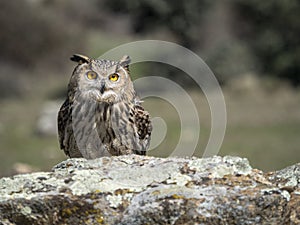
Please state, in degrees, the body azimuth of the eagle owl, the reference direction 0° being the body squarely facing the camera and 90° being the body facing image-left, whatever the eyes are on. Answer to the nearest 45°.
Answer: approximately 0°
